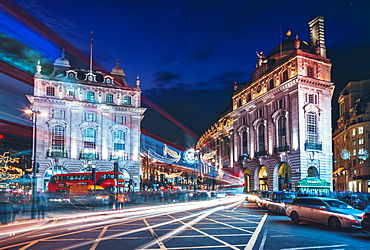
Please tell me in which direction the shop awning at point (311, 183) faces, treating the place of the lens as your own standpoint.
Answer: facing the viewer

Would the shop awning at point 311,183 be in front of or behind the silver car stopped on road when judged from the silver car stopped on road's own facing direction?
behind

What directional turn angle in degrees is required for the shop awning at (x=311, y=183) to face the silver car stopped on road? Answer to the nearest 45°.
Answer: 0° — it already faces it
